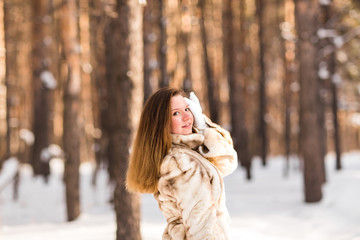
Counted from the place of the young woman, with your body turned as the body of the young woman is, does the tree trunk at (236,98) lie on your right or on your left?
on your left

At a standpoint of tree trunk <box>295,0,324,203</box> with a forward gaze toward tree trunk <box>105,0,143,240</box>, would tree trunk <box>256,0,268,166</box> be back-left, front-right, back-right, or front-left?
back-right

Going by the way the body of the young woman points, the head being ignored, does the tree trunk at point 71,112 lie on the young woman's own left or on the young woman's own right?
on the young woman's own left

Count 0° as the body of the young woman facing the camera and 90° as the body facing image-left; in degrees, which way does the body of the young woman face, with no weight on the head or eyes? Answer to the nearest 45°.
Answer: approximately 270°

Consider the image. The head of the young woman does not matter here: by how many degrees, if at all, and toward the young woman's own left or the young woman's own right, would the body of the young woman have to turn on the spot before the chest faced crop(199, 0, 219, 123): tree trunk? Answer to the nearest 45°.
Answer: approximately 90° to the young woman's own left

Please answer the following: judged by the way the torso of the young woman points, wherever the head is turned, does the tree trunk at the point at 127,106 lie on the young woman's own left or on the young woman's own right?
on the young woman's own left

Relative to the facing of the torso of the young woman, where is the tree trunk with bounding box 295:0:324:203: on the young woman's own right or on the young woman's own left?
on the young woman's own left

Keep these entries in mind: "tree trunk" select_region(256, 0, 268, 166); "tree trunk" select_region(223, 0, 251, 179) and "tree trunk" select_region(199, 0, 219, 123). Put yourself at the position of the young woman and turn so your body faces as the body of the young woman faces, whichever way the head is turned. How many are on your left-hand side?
3
